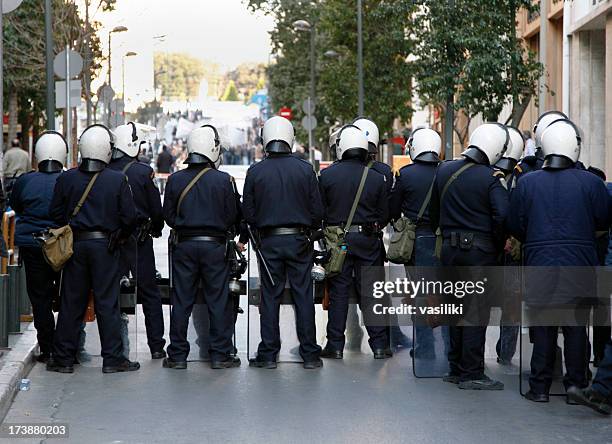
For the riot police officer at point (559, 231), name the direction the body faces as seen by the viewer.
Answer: away from the camera

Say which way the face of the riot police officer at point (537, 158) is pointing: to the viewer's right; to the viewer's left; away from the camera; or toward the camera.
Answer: away from the camera

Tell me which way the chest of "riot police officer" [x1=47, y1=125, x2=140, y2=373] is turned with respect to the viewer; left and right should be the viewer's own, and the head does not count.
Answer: facing away from the viewer

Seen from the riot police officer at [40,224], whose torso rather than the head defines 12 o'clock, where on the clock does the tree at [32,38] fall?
The tree is roughly at 12 o'clock from the riot police officer.

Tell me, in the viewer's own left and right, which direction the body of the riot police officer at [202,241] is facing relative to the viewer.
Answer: facing away from the viewer

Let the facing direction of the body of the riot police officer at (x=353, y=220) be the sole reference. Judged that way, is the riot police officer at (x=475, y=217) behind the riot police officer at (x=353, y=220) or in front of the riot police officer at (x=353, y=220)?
behind

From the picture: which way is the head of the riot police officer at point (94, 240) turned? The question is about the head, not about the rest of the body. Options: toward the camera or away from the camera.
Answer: away from the camera

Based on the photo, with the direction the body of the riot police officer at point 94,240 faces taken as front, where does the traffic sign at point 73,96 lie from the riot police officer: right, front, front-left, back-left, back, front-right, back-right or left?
front

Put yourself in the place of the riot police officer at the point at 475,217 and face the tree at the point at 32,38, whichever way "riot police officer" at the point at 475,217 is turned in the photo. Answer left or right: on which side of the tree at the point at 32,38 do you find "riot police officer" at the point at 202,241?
left

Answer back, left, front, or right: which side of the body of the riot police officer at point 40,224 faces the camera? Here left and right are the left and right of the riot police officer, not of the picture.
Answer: back

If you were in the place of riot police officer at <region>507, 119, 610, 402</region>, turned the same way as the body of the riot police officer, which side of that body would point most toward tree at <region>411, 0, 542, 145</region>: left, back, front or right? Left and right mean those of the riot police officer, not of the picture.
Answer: front

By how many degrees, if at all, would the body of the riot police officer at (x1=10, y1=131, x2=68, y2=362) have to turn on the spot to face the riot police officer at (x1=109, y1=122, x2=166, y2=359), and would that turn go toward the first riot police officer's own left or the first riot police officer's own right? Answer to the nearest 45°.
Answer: approximately 90° to the first riot police officer's own right

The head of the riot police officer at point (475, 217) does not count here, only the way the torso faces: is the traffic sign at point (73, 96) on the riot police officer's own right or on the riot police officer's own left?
on the riot police officer's own left

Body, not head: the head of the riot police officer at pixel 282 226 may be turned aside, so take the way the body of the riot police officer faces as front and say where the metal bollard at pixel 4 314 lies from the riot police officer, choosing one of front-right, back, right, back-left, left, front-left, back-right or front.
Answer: left

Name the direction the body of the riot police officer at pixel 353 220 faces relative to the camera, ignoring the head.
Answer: away from the camera
